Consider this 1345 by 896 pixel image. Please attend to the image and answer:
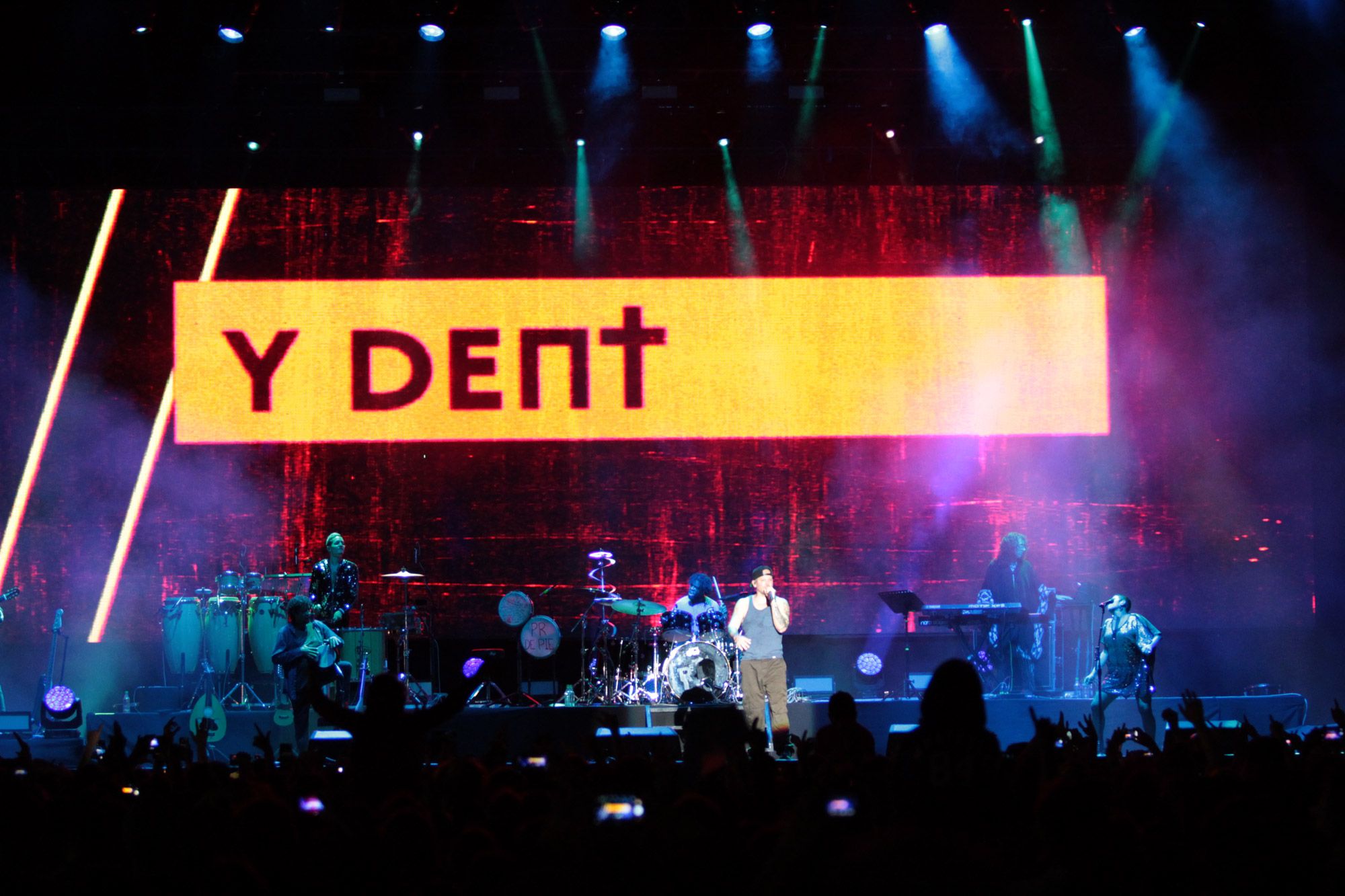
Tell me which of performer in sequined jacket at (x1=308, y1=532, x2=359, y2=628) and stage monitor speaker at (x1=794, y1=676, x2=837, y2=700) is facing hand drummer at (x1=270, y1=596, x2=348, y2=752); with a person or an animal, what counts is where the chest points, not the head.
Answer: performer in sequined jacket at (x1=308, y1=532, x2=359, y2=628)

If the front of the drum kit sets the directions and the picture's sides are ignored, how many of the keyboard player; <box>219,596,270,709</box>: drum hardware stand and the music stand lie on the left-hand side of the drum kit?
2

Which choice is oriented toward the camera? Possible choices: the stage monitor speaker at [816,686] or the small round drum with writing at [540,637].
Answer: the small round drum with writing

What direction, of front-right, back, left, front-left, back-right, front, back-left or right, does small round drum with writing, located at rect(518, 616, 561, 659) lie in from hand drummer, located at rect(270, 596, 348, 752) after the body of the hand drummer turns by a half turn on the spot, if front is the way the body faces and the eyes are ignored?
right

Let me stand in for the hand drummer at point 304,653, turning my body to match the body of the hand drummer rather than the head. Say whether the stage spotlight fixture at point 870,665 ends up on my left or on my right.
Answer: on my left

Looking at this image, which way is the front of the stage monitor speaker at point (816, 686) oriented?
away from the camera

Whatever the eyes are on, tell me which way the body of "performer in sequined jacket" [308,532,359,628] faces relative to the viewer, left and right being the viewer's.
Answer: facing the viewer

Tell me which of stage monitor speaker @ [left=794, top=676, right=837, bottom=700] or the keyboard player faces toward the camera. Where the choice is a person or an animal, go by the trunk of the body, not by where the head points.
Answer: the keyboard player

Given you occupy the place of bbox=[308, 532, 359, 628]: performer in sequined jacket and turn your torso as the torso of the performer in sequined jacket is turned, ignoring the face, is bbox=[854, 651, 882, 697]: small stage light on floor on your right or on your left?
on your left

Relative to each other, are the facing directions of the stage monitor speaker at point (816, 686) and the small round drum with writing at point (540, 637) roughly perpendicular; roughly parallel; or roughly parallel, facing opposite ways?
roughly parallel, facing opposite ways

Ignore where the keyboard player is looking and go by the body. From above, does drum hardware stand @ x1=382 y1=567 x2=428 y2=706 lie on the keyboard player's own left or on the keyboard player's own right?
on the keyboard player's own right

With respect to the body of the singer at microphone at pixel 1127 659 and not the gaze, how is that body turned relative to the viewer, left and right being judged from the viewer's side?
facing the viewer and to the left of the viewer

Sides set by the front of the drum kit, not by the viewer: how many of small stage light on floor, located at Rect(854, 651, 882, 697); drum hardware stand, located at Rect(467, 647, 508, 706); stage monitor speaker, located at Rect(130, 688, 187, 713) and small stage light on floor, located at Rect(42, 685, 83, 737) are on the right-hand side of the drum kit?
3

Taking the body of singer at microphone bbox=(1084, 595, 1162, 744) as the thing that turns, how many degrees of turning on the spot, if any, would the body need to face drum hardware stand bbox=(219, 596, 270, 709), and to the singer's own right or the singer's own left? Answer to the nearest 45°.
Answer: approximately 45° to the singer's own right

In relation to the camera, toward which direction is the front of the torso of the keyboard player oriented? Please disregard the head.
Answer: toward the camera

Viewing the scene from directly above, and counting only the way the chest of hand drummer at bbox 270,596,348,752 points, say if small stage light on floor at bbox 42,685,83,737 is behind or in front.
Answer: behind

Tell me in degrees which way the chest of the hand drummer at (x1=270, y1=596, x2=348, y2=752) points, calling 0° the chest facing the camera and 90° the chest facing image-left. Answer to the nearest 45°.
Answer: approximately 315°

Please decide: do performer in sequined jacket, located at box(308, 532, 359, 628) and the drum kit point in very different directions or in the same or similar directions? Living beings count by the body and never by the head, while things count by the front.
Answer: same or similar directions

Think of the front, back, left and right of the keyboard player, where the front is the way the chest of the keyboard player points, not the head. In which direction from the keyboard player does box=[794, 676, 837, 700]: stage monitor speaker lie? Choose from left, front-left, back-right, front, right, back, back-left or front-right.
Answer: right
